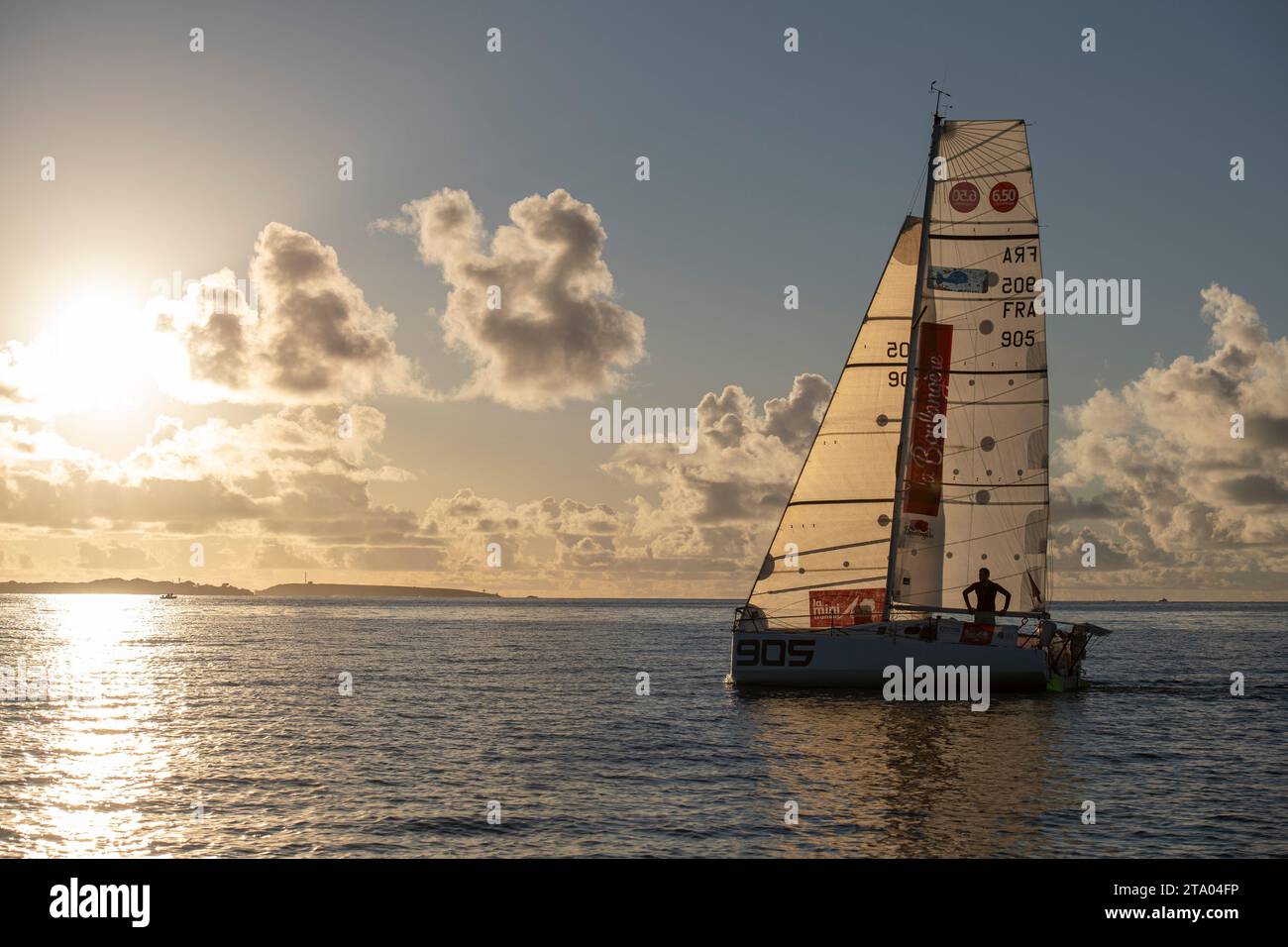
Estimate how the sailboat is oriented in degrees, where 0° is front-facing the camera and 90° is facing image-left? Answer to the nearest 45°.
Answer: approximately 90°
